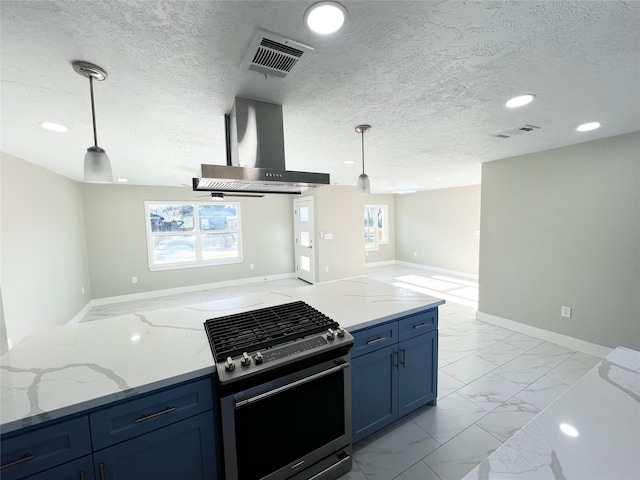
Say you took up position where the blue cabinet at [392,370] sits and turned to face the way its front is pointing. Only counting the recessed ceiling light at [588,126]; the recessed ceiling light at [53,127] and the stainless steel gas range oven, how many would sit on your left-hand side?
1

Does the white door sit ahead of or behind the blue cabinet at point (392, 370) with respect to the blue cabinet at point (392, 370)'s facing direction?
behind

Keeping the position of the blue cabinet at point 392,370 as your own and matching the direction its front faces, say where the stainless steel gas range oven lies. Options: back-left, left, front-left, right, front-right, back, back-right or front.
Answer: right

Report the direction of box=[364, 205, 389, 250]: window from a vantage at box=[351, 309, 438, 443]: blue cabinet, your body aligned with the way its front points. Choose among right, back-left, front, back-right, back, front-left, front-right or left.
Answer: back-left

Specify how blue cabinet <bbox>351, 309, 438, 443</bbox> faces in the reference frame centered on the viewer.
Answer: facing the viewer and to the right of the viewer

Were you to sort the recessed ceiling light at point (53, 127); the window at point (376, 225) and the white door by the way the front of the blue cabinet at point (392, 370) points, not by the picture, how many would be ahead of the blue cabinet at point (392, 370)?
0

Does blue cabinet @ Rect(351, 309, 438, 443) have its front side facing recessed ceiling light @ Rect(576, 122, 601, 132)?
no

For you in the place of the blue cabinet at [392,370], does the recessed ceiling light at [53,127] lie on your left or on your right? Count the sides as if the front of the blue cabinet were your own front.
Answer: on your right

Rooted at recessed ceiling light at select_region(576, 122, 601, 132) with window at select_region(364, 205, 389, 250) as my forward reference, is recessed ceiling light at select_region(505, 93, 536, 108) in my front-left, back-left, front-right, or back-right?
back-left
